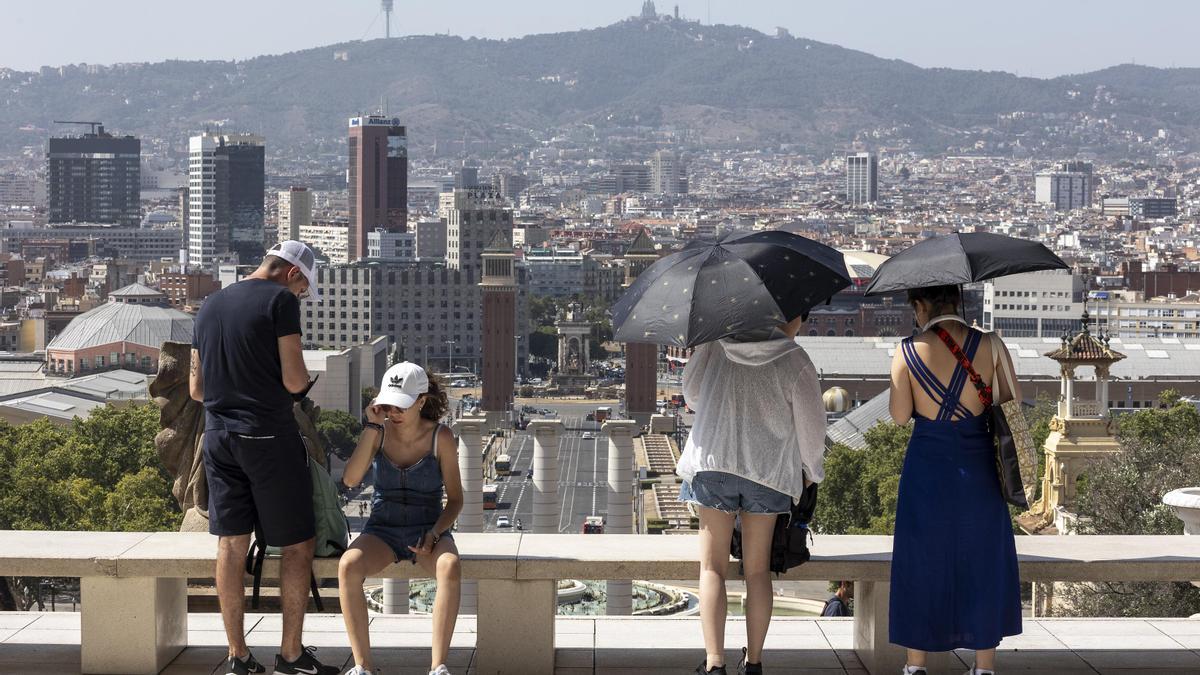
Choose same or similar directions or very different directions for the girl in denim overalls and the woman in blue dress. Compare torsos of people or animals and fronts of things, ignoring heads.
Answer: very different directions

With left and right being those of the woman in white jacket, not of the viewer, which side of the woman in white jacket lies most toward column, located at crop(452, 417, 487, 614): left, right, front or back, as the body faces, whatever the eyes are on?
front

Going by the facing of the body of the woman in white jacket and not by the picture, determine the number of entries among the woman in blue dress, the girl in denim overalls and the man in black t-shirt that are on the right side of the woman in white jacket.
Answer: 1

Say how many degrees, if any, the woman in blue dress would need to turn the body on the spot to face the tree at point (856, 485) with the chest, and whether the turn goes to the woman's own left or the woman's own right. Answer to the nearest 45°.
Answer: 0° — they already face it

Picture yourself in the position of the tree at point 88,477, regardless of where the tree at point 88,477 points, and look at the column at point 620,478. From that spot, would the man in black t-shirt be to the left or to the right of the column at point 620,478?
right

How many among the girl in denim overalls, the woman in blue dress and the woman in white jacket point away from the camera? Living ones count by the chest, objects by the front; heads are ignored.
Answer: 2

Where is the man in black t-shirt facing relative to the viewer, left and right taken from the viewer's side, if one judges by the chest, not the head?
facing away from the viewer and to the right of the viewer

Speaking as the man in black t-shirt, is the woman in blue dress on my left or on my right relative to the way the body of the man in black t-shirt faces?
on my right

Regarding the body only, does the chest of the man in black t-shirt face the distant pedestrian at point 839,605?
yes

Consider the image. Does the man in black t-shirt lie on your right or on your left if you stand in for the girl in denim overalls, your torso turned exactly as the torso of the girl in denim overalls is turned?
on your right

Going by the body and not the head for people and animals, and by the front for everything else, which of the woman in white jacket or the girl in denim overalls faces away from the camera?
the woman in white jacket

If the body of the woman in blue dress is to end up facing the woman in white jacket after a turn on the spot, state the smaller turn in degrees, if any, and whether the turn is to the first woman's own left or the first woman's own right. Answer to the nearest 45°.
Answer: approximately 90° to the first woman's own left

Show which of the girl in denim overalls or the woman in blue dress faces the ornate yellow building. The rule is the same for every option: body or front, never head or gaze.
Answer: the woman in blue dress

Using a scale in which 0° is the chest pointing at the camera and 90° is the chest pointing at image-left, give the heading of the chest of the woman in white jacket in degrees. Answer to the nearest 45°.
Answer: approximately 180°

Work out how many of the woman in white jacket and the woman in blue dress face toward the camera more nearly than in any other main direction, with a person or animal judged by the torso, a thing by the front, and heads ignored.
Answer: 0

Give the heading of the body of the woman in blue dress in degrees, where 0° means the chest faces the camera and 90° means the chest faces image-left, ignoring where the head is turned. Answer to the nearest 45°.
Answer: approximately 180°
